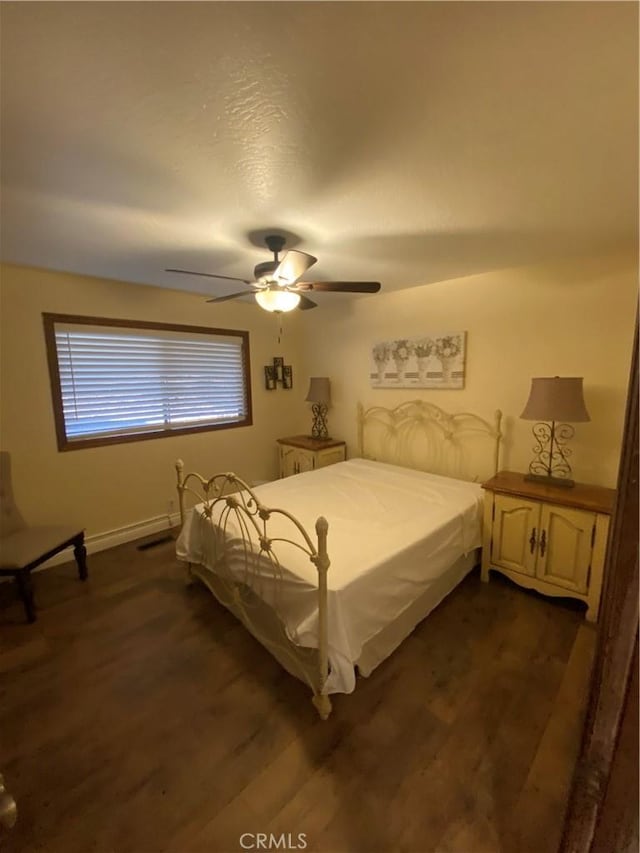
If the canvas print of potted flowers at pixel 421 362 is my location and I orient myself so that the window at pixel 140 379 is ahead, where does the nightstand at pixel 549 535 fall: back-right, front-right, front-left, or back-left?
back-left

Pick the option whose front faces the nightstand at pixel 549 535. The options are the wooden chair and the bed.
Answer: the wooden chair

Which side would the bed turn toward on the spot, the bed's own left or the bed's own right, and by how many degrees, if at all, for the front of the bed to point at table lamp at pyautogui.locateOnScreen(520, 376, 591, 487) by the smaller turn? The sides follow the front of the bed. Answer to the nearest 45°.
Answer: approximately 135° to the bed's own left

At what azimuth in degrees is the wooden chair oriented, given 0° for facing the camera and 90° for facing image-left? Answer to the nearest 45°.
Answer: approximately 315°

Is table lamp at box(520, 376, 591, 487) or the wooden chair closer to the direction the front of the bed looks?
the wooden chair

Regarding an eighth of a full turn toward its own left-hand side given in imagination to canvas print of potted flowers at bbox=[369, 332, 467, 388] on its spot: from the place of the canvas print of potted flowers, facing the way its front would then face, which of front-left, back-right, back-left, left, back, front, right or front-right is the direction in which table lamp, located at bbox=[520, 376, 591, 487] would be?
front-left

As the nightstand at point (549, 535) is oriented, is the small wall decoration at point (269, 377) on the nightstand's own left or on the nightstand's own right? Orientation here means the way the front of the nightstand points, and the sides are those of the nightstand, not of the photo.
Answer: on the nightstand's own right

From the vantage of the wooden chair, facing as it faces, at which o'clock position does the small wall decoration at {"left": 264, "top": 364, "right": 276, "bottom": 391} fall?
The small wall decoration is roughly at 10 o'clock from the wooden chair.

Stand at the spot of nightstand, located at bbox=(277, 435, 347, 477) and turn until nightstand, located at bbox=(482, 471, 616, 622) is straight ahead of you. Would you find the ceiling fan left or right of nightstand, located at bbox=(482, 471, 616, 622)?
right
